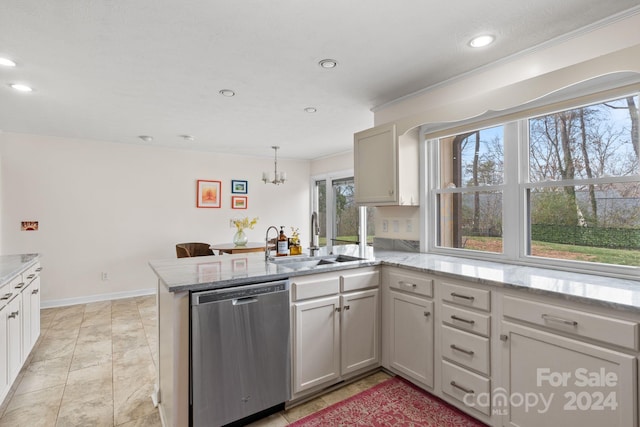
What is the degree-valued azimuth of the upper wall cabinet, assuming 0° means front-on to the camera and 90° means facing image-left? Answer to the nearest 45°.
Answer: approximately 45°

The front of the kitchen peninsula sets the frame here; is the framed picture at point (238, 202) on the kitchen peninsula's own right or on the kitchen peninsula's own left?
on the kitchen peninsula's own right

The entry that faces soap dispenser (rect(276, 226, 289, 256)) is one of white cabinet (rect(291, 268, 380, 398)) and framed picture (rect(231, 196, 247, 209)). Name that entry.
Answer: the framed picture

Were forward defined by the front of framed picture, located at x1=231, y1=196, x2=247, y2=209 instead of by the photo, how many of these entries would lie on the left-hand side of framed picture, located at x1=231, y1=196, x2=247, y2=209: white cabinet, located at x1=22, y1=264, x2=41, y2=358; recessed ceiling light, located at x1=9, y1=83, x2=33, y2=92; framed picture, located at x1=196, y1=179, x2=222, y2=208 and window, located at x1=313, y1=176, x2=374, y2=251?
1

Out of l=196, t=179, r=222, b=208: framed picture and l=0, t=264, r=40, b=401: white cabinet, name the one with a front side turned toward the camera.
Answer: the framed picture

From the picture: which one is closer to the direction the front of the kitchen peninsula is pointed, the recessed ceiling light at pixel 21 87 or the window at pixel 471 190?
the recessed ceiling light

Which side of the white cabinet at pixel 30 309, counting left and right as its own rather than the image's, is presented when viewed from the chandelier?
front

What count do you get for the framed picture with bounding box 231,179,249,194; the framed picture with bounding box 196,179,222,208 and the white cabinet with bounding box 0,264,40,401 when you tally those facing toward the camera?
2

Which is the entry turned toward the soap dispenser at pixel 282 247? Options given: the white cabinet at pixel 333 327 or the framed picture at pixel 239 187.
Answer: the framed picture

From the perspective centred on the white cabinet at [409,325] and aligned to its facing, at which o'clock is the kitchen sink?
The kitchen sink is roughly at 2 o'clock from the white cabinet.

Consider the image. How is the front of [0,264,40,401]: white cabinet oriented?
to the viewer's right

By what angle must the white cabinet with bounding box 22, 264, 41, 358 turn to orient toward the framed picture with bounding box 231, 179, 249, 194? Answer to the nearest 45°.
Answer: approximately 45° to its left

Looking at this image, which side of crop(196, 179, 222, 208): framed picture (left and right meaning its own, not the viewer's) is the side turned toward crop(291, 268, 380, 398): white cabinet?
front

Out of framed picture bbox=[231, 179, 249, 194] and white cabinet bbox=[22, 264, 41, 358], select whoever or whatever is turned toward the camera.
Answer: the framed picture

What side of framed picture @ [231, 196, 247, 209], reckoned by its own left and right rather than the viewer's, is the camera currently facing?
front

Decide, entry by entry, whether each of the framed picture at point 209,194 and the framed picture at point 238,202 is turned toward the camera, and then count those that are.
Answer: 2

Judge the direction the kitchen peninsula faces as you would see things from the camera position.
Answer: facing the viewer and to the left of the viewer

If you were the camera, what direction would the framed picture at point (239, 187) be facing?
facing the viewer
